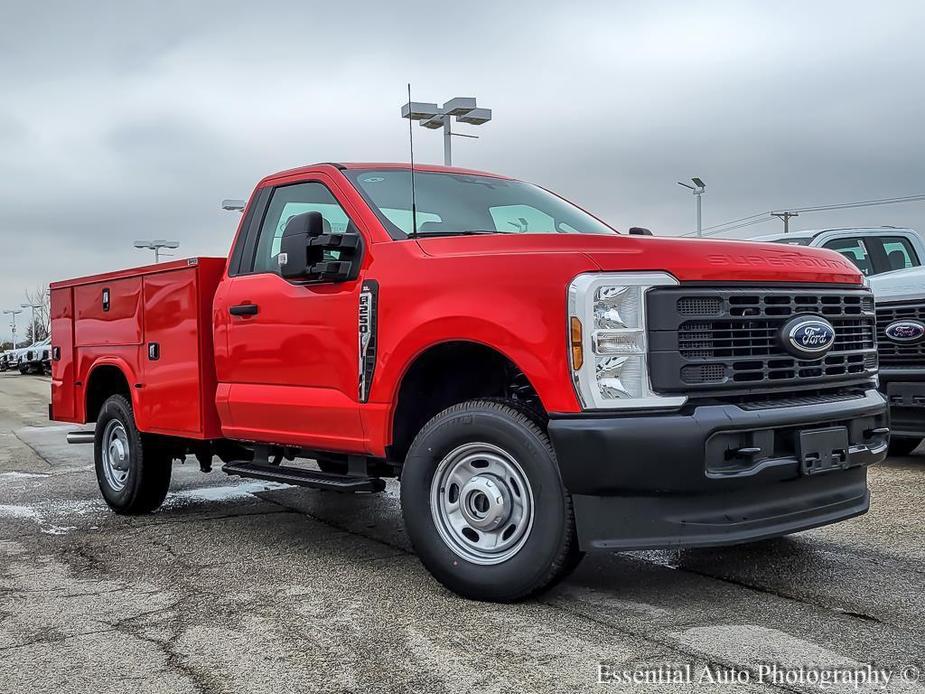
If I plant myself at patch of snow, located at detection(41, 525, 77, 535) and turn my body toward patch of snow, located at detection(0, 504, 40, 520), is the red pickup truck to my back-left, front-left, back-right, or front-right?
back-right

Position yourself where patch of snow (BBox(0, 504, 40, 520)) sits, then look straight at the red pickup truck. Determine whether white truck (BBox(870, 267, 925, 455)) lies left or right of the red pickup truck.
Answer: left

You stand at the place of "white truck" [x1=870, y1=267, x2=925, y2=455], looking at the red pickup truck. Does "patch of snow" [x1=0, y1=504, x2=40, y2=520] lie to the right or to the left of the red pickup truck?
right

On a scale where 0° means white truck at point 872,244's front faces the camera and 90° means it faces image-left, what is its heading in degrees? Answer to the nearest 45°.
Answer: approximately 45°

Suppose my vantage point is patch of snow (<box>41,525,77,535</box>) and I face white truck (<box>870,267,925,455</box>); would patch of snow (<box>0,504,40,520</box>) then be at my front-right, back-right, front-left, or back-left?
back-left

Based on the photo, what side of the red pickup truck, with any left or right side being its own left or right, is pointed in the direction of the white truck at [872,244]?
left
